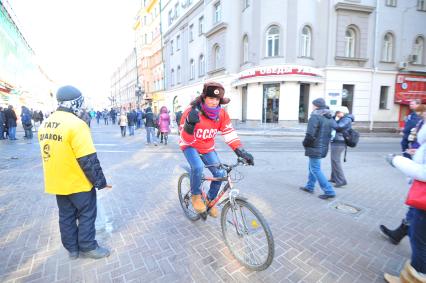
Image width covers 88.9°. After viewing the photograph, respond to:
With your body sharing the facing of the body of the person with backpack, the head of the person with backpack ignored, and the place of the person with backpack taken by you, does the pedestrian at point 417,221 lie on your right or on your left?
on your left

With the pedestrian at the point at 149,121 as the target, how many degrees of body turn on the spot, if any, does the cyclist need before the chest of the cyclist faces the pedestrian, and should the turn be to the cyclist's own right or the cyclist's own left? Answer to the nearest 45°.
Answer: approximately 135° to the cyclist's own left

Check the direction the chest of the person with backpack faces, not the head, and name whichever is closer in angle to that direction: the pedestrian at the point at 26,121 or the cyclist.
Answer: the pedestrian

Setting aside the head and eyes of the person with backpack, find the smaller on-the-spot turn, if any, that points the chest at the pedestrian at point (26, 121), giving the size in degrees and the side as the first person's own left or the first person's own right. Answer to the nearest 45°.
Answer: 0° — they already face them

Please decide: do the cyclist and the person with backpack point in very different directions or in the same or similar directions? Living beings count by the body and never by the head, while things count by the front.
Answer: very different directions

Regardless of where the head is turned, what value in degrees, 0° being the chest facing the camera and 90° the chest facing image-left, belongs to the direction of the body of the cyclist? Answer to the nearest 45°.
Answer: approximately 315°

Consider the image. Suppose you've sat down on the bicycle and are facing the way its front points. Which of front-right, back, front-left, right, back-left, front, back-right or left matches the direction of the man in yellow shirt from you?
back-right

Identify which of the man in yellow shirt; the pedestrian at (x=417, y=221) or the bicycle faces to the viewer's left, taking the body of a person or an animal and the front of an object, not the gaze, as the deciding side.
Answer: the pedestrian

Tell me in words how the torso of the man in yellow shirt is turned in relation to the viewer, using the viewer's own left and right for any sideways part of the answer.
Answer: facing away from the viewer and to the right of the viewer

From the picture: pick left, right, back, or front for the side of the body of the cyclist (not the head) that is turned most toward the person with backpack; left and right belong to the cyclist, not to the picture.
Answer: left

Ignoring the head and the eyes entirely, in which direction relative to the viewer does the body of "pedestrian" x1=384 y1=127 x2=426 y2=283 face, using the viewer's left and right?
facing to the left of the viewer

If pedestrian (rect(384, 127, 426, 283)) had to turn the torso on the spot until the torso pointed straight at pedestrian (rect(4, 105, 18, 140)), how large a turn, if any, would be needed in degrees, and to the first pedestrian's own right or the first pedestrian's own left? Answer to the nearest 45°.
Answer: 0° — they already face them

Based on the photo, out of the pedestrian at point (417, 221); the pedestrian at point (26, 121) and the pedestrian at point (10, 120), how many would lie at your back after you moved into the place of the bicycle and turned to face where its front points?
2
